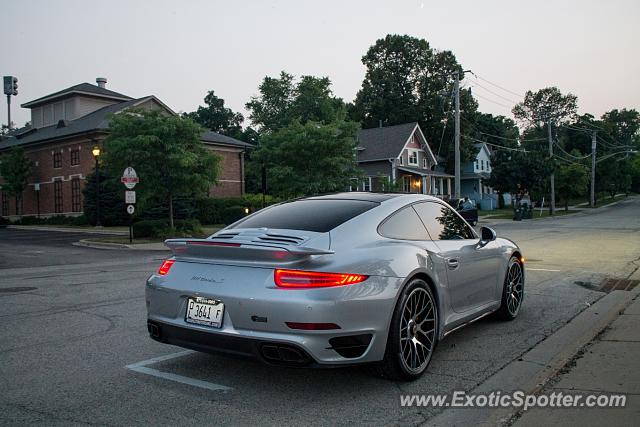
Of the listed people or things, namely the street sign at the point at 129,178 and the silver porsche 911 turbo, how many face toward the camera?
1

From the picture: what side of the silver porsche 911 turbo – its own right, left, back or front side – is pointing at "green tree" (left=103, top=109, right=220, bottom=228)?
left

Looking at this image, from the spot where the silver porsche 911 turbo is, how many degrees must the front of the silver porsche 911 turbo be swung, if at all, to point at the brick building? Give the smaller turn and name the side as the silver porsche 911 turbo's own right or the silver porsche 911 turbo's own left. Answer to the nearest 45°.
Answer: approximately 90° to the silver porsche 911 turbo's own left

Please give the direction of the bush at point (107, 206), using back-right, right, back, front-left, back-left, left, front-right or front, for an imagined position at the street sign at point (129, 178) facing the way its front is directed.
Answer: back

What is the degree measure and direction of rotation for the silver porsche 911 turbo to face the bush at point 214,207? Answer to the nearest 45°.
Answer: approximately 45° to its left

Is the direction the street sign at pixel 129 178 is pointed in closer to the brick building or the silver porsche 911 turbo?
the silver porsche 911 turbo

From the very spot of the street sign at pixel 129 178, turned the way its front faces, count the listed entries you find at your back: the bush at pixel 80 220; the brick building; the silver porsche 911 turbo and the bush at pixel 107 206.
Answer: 3

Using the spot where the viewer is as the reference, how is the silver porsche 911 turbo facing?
facing away from the viewer and to the right of the viewer

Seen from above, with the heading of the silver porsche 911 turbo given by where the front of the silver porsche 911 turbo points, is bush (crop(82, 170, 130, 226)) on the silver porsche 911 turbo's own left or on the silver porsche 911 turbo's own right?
on the silver porsche 911 turbo's own left

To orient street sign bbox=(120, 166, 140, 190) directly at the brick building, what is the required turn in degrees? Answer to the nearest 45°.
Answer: approximately 180°

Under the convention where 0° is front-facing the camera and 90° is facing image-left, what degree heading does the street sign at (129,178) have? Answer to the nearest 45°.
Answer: approximately 0°

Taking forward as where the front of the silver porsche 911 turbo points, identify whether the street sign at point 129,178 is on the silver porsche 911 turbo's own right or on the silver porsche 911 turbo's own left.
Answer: on the silver porsche 911 turbo's own left
